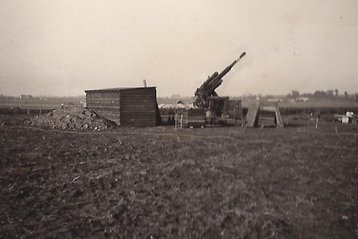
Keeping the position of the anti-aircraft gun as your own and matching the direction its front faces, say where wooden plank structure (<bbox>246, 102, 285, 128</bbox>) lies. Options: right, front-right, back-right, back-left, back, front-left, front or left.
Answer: front-right

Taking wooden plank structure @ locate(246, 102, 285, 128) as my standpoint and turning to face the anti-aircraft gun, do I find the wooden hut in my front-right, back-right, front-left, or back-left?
front-left

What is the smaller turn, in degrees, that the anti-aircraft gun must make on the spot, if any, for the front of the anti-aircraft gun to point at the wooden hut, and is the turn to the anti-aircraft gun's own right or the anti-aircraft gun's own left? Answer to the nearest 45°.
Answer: approximately 135° to the anti-aircraft gun's own right

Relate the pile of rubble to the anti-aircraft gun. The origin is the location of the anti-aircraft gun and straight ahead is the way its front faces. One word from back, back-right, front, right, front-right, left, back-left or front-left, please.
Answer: back-right

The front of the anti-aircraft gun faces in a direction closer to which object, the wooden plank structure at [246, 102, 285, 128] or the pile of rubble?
the wooden plank structure

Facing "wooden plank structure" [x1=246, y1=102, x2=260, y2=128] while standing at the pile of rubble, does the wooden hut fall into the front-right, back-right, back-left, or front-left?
front-left

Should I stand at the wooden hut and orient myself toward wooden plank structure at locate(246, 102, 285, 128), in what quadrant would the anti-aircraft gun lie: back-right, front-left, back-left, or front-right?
front-left

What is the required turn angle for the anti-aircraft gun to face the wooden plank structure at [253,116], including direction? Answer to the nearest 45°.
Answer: approximately 45° to its right

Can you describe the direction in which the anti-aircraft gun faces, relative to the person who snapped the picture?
facing to the right of the viewer
